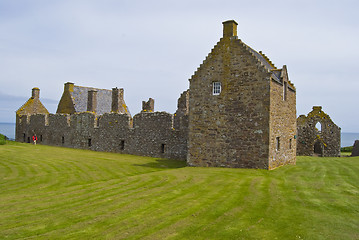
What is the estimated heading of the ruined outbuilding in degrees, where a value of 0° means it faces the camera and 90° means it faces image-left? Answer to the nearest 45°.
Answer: approximately 0°
